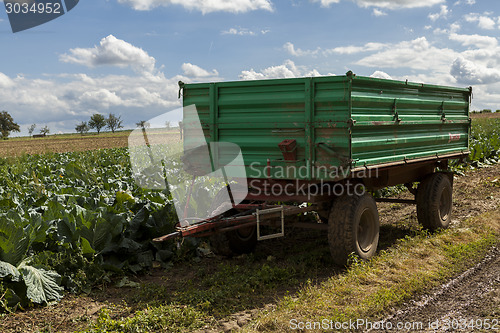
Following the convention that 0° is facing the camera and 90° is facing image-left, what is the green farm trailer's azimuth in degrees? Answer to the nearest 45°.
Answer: approximately 45°
